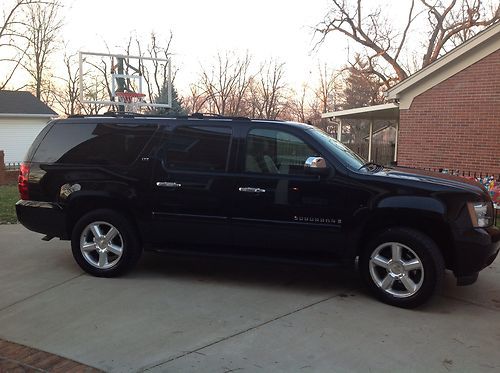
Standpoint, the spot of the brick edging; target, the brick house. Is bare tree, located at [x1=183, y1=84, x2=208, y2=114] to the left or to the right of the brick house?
left

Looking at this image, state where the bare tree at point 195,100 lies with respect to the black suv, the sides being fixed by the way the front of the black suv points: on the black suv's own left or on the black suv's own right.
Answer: on the black suv's own left

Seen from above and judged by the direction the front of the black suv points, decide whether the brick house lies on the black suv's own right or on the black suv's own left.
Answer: on the black suv's own left

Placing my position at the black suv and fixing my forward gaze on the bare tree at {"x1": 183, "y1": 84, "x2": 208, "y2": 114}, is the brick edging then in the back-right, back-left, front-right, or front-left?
back-left

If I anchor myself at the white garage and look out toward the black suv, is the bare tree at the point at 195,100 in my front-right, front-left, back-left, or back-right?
back-left

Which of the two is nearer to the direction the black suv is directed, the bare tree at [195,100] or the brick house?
the brick house

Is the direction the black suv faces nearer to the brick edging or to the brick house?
the brick house

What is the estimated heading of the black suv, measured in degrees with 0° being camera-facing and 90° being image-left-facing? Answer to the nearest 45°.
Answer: approximately 270°

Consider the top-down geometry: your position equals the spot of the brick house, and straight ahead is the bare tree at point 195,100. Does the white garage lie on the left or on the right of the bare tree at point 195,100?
left
